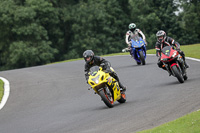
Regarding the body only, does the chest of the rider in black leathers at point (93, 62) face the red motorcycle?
no
